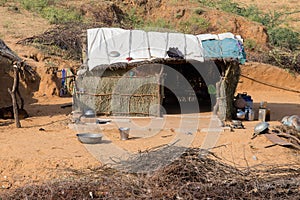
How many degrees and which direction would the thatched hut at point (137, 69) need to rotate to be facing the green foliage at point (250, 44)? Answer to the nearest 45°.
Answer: approximately 135° to its left

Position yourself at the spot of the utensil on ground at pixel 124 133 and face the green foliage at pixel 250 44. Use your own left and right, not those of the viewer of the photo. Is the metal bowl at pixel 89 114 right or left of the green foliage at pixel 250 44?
left

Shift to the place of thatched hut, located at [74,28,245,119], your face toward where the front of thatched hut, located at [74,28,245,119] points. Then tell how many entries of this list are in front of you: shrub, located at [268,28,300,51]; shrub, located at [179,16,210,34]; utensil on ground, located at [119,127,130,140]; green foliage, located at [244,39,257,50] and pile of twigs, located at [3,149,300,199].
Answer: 2

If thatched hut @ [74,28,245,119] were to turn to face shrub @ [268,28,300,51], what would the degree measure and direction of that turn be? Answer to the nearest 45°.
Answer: approximately 135° to its left

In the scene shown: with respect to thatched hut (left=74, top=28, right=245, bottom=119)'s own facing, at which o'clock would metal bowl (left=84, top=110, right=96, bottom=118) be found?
The metal bowl is roughly at 2 o'clock from the thatched hut.

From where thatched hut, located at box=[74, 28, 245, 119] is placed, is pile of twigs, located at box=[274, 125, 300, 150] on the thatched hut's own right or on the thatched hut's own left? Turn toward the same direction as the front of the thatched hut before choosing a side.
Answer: on the thatched hut's own left

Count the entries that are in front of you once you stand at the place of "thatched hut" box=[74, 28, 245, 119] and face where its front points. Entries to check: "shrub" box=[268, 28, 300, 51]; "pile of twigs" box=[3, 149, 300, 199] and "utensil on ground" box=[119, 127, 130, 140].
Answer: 2

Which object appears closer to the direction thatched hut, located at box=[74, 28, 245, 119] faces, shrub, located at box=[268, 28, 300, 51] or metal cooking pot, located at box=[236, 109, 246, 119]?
the metal cooking pot

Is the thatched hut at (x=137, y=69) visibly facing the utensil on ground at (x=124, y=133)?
yes

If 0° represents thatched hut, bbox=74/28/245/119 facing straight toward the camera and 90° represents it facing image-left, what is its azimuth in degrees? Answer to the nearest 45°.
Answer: approximately 0°

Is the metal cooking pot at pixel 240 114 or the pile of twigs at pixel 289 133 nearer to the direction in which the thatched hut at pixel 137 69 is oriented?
the pile of twigs

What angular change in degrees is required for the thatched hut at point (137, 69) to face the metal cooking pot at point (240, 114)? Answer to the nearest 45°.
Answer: approximately 90° to its left
